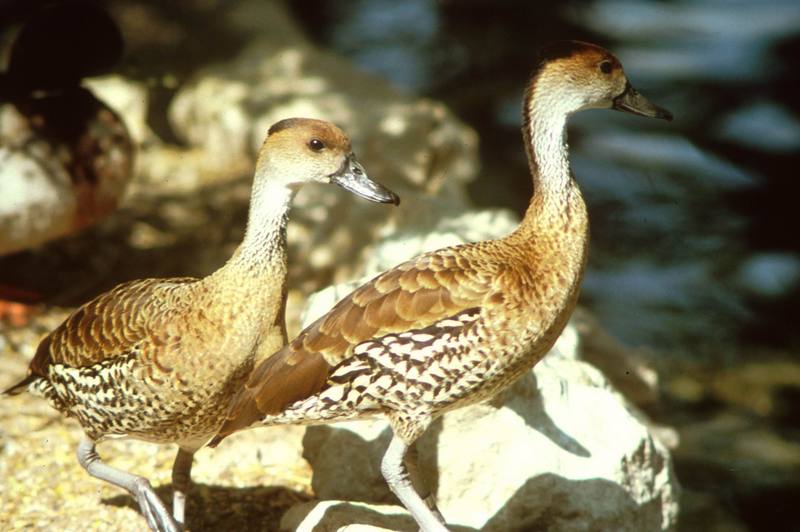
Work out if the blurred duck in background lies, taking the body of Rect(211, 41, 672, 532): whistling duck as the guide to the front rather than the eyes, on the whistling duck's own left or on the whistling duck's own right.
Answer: on the whistling duck's own left

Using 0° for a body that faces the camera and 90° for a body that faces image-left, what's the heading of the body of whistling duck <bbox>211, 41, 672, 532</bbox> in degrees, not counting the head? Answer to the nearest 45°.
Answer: approximately 270°

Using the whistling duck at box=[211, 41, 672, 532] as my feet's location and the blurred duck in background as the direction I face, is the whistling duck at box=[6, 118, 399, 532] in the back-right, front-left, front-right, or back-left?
front-left
